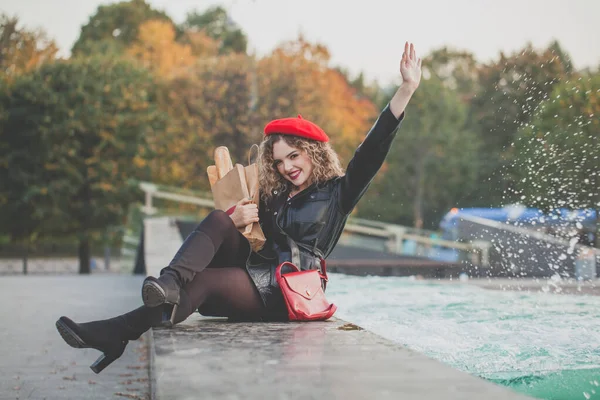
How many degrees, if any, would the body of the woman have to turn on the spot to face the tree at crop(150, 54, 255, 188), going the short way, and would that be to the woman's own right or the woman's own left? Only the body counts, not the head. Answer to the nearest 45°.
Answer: approximately 135° to the woman's own right

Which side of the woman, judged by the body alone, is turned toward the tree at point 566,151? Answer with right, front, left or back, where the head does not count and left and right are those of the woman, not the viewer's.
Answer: back

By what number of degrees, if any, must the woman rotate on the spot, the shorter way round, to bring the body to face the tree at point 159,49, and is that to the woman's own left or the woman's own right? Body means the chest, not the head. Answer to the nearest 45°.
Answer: approximately 135° to the woman's own right

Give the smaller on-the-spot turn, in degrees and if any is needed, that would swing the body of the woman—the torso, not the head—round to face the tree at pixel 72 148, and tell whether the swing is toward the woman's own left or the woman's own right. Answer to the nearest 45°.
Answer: approximately 135° to the woman's own right

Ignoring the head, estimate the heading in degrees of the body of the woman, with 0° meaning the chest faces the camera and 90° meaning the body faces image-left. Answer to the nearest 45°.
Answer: approximately 45°

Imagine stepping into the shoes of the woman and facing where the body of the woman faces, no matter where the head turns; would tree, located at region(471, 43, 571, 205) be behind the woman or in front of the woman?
behind
